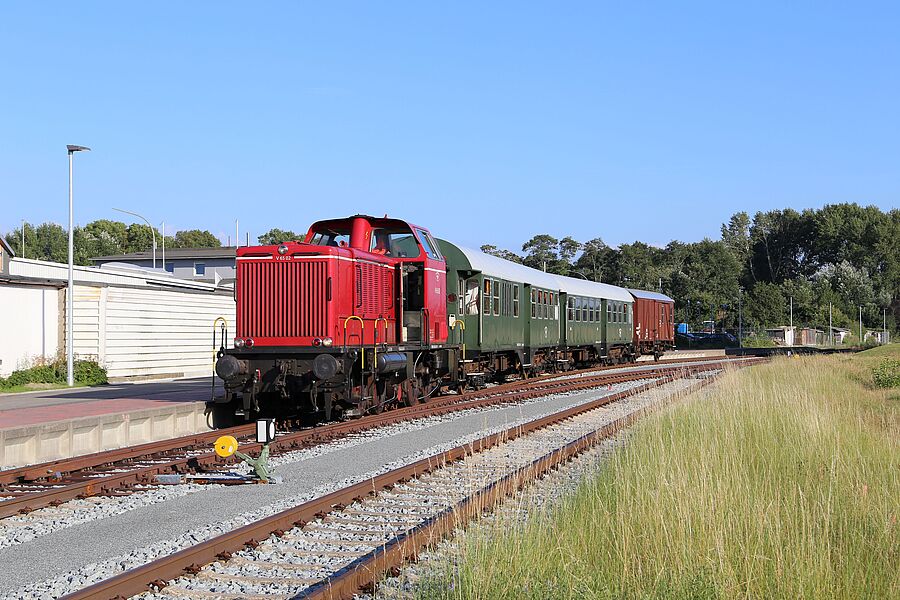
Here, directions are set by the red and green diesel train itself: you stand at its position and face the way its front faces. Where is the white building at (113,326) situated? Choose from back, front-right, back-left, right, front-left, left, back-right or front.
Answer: right

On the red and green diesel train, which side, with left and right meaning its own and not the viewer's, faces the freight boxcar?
back

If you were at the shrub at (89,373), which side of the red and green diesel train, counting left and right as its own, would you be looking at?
right

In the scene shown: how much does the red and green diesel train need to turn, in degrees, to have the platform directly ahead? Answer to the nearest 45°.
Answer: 0° — it already faces it

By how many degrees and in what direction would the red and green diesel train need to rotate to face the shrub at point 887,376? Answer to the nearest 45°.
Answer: approximately 180°

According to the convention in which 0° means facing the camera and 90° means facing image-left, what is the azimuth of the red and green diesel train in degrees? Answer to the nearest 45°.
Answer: approximately 45°

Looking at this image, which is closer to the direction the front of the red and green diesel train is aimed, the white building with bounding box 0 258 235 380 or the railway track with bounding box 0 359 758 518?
the railway track
